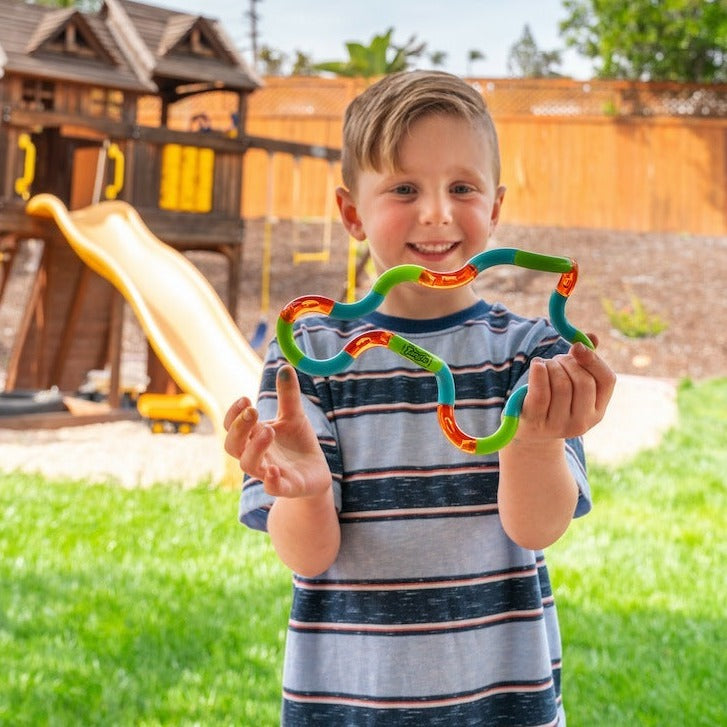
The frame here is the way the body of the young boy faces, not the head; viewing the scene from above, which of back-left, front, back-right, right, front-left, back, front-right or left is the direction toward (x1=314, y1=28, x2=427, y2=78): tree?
back

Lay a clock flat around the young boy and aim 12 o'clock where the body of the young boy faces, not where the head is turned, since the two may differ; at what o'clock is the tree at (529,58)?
The tree is roughly at 6 o'clock from the young boy.

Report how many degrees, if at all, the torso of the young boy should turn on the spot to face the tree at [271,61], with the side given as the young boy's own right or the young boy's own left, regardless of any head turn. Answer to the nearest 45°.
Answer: approximately 180°

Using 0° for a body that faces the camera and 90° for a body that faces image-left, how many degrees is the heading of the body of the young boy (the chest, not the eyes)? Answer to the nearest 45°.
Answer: approximately 0°

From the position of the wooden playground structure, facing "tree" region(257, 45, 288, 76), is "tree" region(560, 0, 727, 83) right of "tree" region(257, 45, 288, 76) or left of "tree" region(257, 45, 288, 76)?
right

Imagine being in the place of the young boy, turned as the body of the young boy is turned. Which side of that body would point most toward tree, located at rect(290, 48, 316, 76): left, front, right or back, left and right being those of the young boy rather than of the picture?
back

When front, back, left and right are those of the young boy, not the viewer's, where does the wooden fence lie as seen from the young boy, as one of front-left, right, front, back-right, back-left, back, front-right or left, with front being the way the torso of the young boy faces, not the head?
back

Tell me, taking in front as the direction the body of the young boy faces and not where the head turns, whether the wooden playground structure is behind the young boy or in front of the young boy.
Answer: behind

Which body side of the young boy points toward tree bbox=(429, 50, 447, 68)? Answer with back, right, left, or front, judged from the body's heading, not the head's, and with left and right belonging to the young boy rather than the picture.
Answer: back
